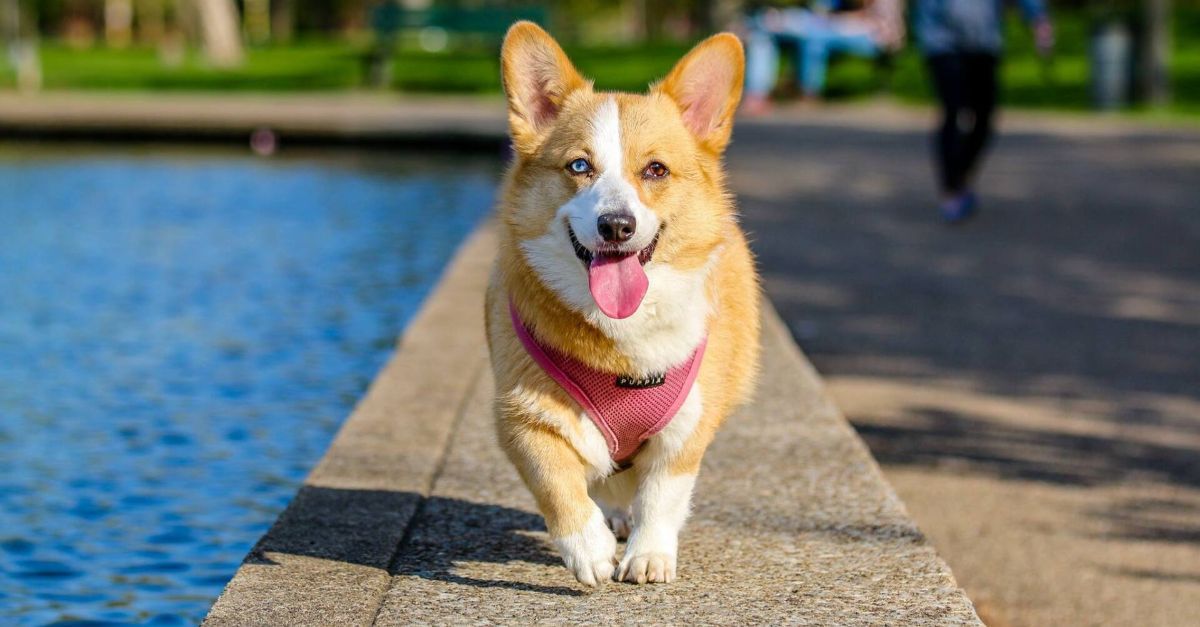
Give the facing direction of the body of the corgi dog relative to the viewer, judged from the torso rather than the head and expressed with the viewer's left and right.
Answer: facing the viewer

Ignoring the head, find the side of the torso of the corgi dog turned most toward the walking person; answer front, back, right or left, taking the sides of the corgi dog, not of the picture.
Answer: back

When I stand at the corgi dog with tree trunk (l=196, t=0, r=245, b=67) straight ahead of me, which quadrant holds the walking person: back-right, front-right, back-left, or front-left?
front-right

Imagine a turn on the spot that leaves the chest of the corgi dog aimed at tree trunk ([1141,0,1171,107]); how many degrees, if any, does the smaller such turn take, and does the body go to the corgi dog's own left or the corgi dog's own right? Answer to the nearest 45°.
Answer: approximately 180°

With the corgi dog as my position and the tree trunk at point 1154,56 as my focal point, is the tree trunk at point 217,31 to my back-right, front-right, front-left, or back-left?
front-left
